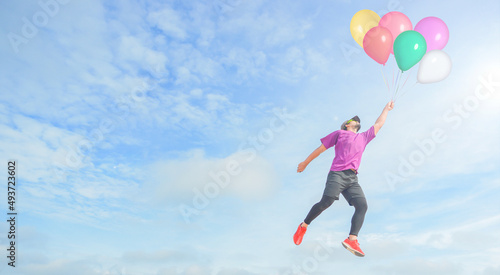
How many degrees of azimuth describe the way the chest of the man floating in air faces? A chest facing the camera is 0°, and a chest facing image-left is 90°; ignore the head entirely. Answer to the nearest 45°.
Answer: approximately 315°

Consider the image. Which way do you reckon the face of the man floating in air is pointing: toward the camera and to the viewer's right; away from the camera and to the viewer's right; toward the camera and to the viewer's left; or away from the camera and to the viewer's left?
toward the camera and to the viewer's right
